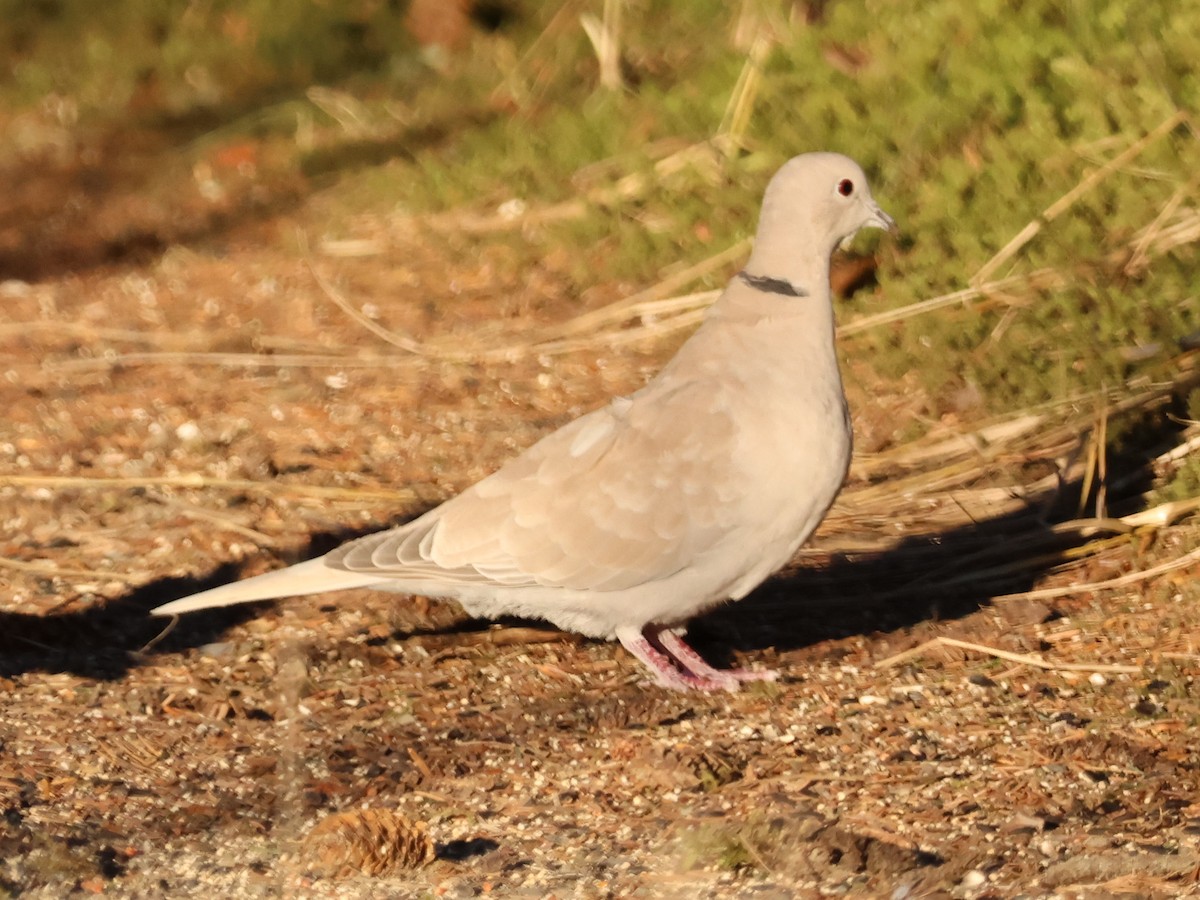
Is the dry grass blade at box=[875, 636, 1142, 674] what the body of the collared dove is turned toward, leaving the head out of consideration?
yes

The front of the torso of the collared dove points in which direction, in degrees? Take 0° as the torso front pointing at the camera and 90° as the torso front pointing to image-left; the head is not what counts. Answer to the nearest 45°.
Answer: approximately 270°

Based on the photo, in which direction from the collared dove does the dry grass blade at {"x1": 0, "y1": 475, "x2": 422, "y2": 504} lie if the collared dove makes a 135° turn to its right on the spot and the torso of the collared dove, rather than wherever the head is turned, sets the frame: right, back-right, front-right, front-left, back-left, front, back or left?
right

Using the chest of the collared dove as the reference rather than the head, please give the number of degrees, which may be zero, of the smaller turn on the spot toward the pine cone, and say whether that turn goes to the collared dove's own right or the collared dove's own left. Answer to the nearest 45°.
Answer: approximately 135° to the collared dove's own right

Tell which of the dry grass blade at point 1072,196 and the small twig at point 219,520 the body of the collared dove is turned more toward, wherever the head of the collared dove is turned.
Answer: the dry grass blade

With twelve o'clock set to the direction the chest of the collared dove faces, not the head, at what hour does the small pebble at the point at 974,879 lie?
The small pebble is roughly at 2 o'clock from the collared dove.

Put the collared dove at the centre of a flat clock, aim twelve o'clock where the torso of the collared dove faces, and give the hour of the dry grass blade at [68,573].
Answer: The dry grass blade is roughly at 7 o'clock from the collared dove.

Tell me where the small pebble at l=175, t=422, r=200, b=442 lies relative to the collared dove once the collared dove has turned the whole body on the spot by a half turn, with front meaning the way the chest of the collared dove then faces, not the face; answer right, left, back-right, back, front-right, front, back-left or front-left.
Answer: front-right

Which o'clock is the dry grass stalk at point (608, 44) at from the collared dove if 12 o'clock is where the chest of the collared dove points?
The dry grass stalk is roughly at 9 o'clock from the collared dove.
